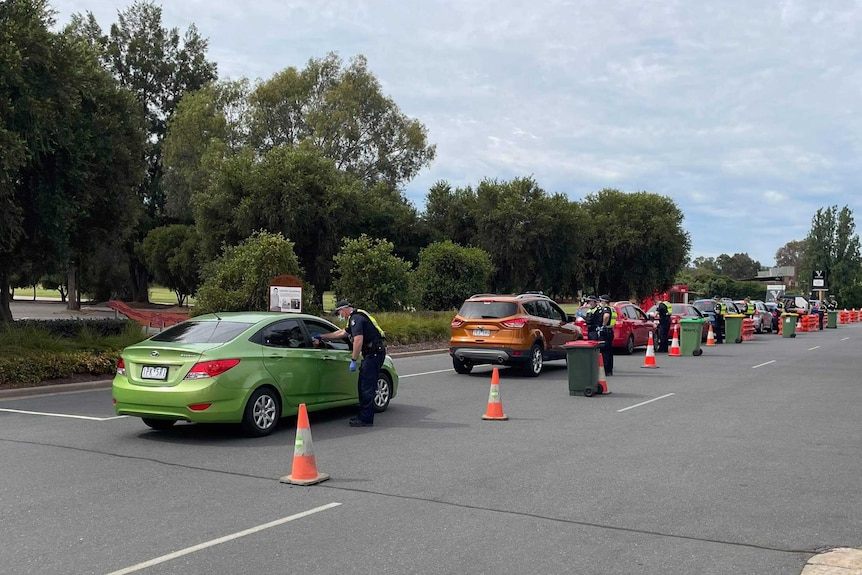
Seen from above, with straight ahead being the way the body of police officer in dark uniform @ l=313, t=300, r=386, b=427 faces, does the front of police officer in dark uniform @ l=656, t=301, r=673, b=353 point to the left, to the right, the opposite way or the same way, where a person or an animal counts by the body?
the same way

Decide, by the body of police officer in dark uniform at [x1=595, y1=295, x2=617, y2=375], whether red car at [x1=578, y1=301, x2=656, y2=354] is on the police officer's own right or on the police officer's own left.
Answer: on the police officer's own right

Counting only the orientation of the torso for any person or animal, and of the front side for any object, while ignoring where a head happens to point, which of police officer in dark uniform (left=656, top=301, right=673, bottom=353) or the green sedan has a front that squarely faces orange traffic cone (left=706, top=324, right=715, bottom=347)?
the green sedan

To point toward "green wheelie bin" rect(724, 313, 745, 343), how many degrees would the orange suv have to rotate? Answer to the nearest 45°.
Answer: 0° — it already faces it

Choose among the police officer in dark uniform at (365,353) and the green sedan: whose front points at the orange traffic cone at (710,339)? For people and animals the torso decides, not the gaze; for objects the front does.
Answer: the green sedan

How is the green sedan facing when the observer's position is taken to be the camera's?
facing away from the viewer and to the right of the viewer

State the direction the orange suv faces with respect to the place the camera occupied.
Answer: facing away from the viewer and to the right of the viewer

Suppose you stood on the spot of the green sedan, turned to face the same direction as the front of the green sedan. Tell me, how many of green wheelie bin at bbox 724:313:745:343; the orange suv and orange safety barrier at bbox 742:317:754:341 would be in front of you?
3

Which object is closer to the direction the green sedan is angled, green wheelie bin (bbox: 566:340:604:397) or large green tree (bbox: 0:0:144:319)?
the green wheelie bin

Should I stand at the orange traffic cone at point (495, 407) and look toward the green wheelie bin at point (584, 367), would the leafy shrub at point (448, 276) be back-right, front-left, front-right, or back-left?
front-left

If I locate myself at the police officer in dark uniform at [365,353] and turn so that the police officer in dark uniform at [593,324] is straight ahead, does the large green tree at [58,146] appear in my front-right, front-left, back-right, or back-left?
front-left

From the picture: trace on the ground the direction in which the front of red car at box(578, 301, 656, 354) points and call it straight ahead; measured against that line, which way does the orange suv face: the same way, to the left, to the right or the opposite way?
the same way

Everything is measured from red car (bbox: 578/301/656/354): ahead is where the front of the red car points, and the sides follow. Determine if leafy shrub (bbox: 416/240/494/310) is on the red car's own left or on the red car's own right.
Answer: on the red car's own left

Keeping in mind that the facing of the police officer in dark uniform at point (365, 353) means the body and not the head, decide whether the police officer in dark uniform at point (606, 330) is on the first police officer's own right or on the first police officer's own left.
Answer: on the first police officer's own right

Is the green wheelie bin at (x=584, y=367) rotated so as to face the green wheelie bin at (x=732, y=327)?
no
